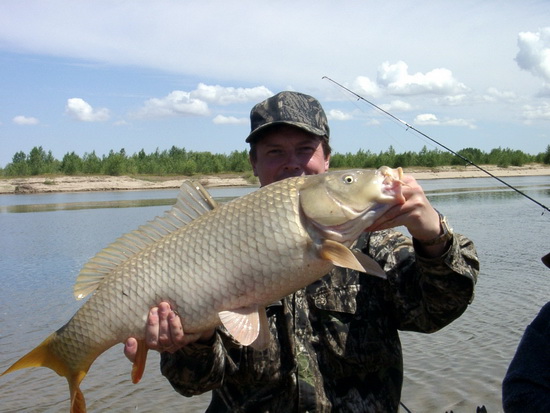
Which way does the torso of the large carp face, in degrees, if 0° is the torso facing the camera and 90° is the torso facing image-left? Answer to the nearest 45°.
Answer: approximately 270°

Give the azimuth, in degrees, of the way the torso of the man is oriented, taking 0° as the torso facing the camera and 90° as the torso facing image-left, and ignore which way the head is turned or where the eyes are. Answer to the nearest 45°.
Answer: approximately 0°
